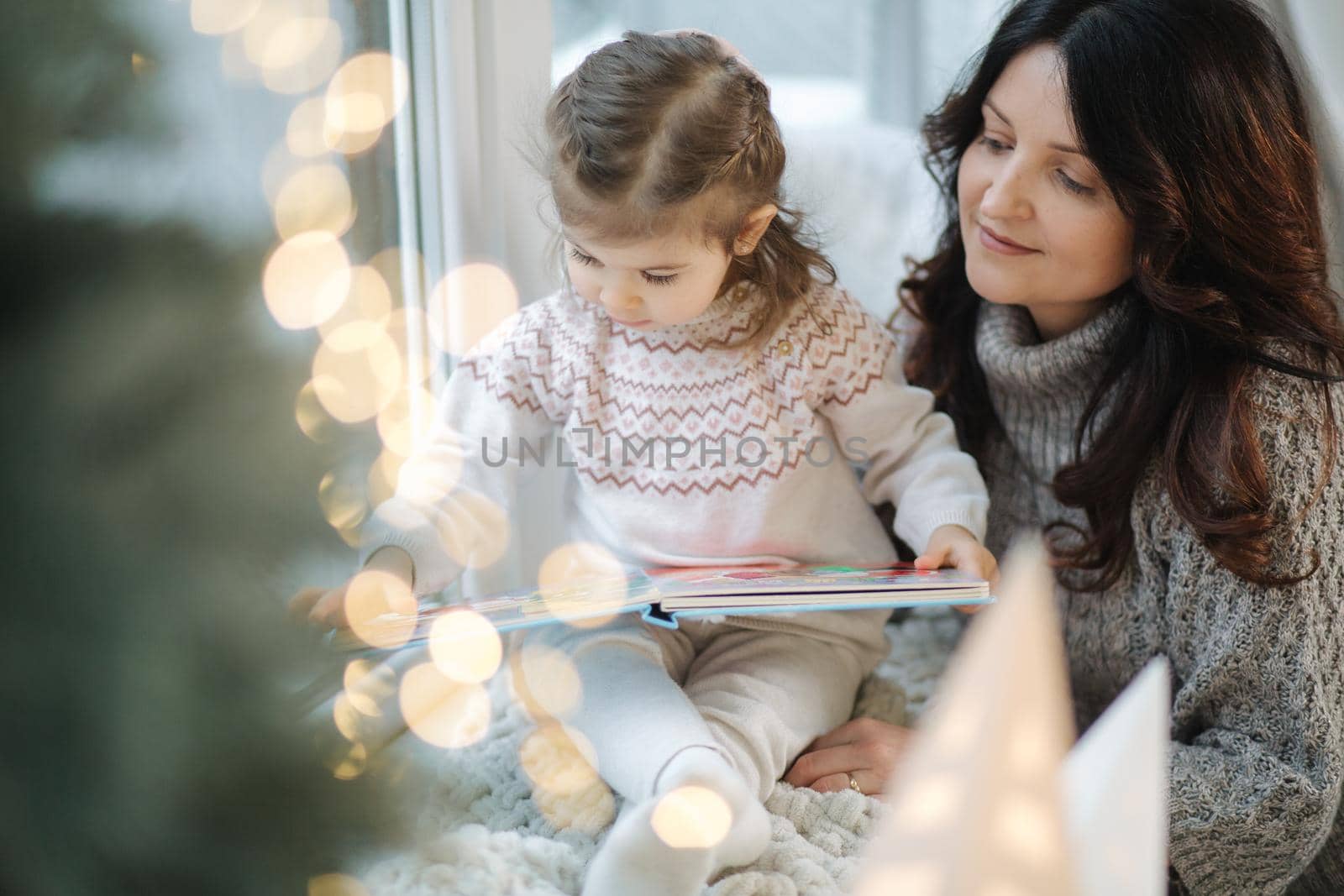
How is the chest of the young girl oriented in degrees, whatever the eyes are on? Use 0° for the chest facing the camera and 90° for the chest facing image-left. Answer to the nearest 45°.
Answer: approximately 0°

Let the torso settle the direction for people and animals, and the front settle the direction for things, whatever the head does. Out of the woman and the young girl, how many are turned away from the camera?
0

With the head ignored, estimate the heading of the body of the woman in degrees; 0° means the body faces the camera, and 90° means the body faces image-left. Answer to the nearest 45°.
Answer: approximately 45°
